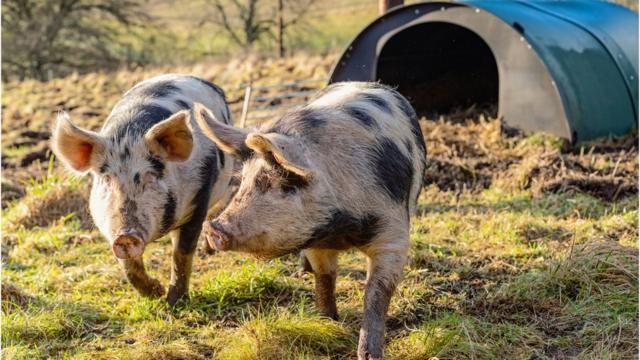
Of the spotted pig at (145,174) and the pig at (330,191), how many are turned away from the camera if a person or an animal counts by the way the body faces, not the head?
0

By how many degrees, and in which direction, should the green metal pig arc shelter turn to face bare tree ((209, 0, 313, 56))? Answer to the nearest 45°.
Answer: approximately 90° to its right

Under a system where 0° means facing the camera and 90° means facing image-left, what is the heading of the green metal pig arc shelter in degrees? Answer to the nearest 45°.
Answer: approximately 45°

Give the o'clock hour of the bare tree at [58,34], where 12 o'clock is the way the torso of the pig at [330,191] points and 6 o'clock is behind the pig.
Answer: The bare tree is roughly at 4 o'clock from the pig.

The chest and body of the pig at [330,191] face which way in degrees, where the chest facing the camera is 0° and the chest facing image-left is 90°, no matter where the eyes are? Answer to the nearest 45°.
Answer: approximately 45°

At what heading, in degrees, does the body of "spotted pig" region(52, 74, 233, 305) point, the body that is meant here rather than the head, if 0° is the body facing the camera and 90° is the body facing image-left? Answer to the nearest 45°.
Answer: approximately 45°

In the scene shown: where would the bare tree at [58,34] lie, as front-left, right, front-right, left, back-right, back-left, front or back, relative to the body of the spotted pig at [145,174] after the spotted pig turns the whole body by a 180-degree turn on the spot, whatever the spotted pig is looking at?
front-left

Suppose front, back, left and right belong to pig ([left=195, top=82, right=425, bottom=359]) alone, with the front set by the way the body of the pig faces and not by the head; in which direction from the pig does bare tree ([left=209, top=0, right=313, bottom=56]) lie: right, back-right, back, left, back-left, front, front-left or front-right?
back-right

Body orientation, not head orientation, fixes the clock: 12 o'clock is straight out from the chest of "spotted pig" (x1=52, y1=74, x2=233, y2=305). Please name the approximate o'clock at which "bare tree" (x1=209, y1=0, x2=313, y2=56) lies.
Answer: The bare tree is roughly at 5 o'clock from the spotted pig.

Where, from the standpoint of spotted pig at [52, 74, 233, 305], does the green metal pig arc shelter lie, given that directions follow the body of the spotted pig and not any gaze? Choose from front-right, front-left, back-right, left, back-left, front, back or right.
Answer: back
